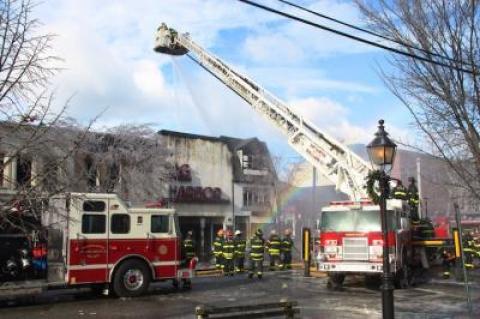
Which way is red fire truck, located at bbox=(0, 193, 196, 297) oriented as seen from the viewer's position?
to the viewer's right

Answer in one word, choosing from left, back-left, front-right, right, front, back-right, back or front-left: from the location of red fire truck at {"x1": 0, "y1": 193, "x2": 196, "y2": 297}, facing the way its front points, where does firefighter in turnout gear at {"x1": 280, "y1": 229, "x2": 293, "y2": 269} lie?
front-left

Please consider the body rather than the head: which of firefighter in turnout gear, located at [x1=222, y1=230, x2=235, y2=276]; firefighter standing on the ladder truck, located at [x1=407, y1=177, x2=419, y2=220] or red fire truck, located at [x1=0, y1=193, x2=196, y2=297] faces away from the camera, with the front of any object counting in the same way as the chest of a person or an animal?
the firefighter in turnout gear

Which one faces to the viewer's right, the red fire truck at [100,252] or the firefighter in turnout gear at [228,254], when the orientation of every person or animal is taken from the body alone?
the red fire truck

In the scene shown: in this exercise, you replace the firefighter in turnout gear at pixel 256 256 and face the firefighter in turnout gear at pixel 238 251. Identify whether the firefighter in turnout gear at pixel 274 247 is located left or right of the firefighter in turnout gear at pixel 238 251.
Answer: right

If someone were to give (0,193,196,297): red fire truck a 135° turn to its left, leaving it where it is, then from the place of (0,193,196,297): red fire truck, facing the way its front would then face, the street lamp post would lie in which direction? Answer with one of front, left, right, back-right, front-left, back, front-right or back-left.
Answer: back

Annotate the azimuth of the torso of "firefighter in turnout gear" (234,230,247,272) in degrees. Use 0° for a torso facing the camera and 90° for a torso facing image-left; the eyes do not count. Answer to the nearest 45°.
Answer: approximately 180°

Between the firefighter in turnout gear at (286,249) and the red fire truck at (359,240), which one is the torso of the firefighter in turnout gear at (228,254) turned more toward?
the firefighter in turnout gear

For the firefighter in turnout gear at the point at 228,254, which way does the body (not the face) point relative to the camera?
away from the camera
